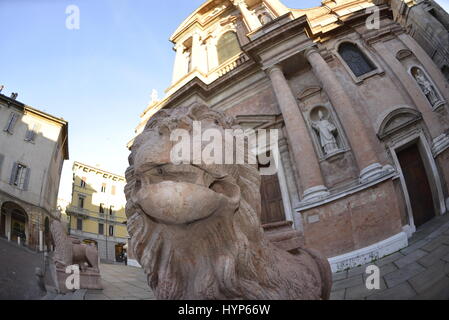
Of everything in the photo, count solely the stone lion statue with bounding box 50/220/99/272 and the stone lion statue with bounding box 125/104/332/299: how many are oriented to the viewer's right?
0

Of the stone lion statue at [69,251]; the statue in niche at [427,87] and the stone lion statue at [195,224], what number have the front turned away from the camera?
0

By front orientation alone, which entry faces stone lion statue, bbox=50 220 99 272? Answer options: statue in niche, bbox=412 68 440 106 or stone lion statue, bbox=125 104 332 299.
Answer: the statue in niche

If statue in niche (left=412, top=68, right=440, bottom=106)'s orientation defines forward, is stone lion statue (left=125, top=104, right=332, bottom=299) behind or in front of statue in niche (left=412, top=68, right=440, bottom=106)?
in front

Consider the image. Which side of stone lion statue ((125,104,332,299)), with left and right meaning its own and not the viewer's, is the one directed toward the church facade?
back

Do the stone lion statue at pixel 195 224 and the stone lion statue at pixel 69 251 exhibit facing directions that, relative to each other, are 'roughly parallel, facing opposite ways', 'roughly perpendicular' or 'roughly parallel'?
roughly parallel

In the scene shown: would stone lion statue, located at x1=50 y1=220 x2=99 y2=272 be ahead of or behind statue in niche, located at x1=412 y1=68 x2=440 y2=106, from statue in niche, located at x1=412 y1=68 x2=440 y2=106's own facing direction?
ahead

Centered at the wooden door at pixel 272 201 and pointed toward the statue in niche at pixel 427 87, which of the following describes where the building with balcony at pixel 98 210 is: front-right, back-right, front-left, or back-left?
back-left

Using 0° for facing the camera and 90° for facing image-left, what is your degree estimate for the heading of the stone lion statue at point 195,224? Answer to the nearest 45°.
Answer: approximately 45°

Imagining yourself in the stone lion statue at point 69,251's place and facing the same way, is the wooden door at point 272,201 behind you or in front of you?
behind

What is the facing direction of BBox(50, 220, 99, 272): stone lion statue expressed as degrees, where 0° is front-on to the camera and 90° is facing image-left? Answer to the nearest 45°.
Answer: approximately 90°

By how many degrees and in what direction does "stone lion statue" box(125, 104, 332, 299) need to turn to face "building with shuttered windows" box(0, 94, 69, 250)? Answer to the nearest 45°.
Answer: approximately 90° to its right

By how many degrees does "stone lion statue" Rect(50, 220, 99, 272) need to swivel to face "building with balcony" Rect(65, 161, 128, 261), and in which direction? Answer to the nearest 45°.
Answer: approximately 90° to its right
